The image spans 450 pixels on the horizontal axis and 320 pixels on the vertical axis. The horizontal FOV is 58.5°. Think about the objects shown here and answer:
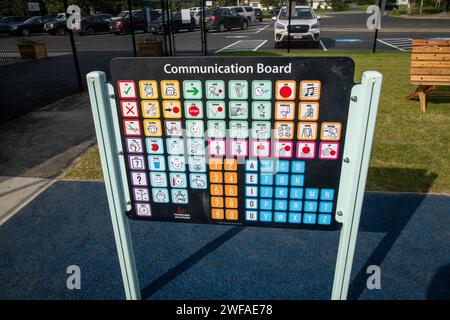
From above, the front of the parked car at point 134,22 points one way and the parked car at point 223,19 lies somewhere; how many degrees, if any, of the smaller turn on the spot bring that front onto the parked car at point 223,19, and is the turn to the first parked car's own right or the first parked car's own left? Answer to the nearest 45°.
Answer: approximately 135° to the first parked car's own left

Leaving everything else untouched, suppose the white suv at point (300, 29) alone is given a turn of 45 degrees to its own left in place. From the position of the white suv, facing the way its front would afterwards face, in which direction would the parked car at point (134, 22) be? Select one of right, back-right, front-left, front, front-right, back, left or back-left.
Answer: back

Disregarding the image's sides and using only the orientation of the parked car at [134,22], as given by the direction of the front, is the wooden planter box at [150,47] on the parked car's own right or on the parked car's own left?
on the parked car's own left

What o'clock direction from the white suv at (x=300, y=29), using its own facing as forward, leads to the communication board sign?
The communication board sign is roughly at 12 o'clock from the white suv.

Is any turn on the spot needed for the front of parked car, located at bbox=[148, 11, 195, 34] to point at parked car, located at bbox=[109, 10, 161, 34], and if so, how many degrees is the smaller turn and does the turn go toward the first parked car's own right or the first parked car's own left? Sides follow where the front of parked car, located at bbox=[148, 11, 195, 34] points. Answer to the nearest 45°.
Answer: approximately 45° to the first parked car's own right

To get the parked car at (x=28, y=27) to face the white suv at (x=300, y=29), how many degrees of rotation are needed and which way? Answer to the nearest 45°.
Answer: approximately 90° to its left

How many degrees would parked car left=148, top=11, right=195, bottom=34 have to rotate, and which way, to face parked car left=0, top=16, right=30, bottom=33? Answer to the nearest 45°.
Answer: approximately 45° to its right

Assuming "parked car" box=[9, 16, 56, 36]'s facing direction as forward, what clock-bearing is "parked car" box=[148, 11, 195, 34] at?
"parked car" box=[148, 11, 195, 34] is roughly at 9 o'clock from "parked car" box=[9, 16, 56, 36].
